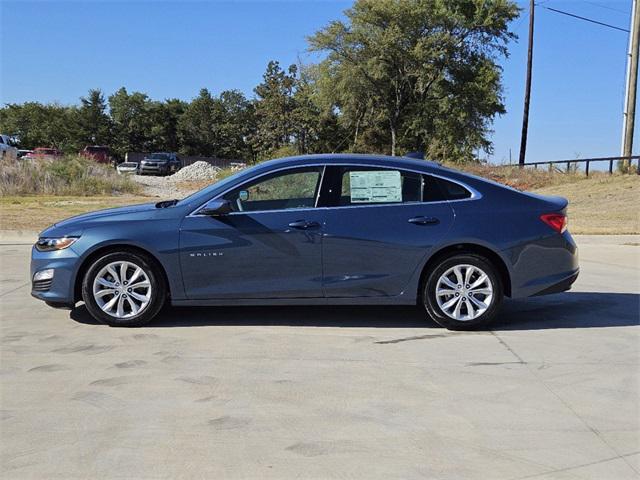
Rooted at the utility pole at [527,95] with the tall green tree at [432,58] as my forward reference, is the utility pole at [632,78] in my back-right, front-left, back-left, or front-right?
back-left

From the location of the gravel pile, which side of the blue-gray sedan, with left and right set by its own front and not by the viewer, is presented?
right

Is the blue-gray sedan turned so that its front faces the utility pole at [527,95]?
no

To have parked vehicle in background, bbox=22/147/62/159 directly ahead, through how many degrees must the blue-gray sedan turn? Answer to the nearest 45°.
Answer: approximately 45° to its right

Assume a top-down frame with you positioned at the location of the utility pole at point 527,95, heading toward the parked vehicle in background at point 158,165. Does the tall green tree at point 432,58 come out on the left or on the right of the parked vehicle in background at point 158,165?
right

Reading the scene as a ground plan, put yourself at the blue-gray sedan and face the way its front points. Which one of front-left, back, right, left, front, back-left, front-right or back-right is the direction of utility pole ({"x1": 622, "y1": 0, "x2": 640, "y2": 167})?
back-right

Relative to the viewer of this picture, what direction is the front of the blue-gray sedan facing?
facing to the left of the viewer

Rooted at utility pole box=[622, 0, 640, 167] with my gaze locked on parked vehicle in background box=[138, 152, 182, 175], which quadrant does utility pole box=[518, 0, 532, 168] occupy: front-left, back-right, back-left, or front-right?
front-right

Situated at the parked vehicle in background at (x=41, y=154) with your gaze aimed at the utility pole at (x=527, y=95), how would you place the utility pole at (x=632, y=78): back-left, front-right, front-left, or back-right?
front-right

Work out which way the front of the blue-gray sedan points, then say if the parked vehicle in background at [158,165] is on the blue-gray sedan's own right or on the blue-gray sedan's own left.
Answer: on the blue-gray sedan's own right

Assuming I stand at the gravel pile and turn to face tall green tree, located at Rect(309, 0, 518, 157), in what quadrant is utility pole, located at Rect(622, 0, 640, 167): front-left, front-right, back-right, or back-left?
front-right

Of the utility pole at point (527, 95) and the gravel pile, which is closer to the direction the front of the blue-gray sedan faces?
the gravel pile
